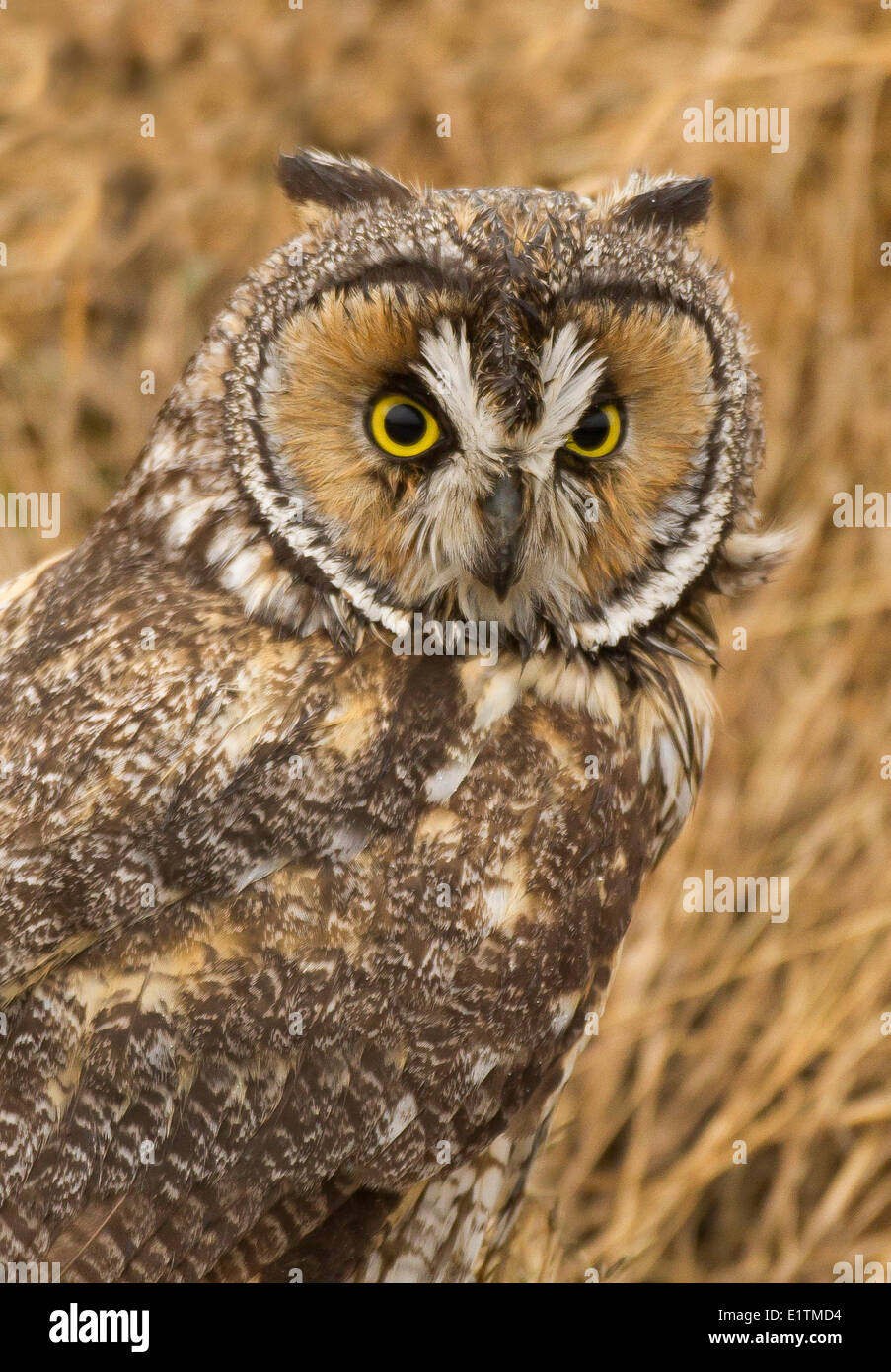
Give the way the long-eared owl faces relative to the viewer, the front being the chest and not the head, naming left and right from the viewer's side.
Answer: facing to the right of the viewer
